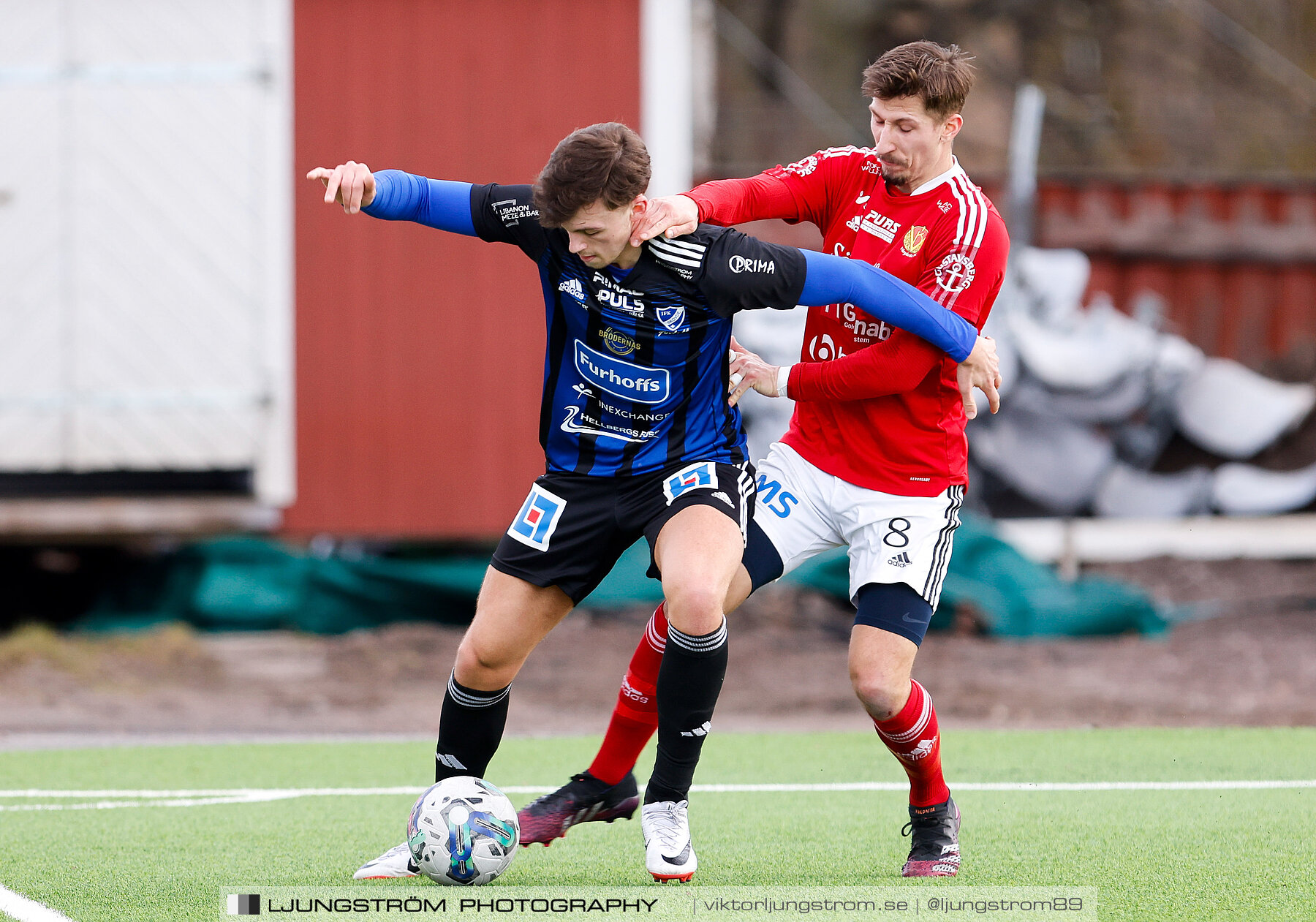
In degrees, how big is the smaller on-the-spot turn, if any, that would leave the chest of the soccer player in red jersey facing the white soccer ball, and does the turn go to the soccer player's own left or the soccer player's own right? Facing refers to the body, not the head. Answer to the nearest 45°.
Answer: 0° — they already face it

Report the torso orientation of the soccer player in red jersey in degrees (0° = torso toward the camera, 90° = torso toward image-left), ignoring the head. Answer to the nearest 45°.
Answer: approximately 45°

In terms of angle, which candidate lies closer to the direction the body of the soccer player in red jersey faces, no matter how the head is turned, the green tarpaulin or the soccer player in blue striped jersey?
the soccer player in blue striped jersey

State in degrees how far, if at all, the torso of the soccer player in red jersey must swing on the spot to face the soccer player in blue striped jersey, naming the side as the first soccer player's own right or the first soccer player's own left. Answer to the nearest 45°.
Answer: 0° — they already face them
